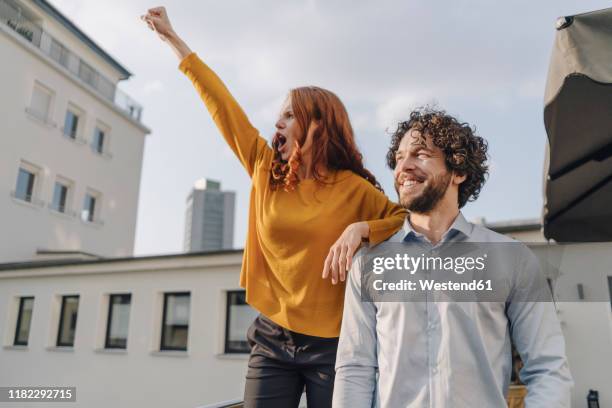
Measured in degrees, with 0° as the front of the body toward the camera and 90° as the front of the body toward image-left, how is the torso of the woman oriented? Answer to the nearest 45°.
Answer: approximately 45°

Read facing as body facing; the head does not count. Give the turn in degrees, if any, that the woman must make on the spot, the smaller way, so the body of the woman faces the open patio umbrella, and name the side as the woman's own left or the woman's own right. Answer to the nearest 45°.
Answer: approximately 135° to the woman's own left

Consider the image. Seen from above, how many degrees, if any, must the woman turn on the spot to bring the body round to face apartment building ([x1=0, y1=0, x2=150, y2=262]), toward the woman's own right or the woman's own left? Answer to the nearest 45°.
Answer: approximately 90° to the woman's own right

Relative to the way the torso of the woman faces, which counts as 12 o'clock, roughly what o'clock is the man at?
The man is roughly at 9 o'clock from the woman.
